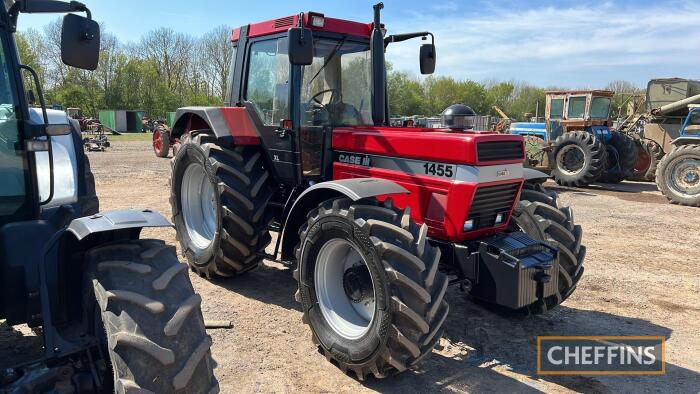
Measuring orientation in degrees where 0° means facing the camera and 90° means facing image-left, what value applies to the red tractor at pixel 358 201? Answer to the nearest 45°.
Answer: approximately 315°

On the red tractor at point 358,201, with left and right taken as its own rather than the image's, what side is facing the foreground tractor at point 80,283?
right

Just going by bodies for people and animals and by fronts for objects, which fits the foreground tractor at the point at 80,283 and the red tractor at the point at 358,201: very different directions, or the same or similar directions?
same or similar directions

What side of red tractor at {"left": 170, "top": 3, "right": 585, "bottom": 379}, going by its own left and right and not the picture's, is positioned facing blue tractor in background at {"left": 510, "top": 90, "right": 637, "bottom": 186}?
left

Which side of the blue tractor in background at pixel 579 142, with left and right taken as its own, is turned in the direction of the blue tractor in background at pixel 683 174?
back

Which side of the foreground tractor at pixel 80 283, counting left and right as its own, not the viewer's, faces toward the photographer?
front

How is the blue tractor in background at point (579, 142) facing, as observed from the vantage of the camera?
facing away from the viewer and to the left of the viewer

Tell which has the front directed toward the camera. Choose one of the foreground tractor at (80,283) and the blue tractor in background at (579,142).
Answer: the foreground tractor

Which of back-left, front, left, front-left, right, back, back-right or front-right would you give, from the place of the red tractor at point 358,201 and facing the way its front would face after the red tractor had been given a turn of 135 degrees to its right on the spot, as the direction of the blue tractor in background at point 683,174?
back-right

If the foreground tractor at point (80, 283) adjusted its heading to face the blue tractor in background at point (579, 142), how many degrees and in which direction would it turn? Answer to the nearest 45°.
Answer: approximately 135° to its left
